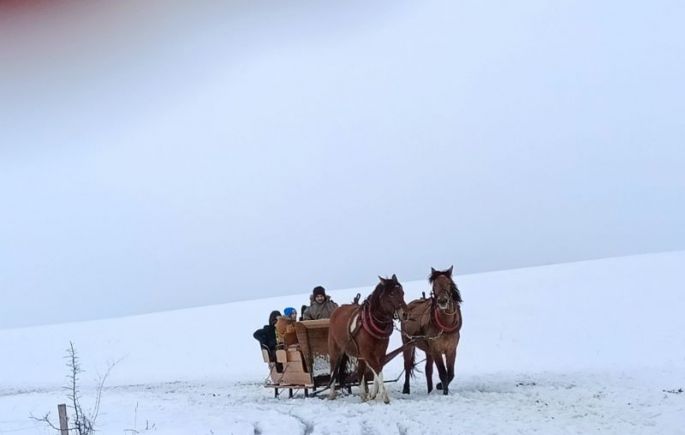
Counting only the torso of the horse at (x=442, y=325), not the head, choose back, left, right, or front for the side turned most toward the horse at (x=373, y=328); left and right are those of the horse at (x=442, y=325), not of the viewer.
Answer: right

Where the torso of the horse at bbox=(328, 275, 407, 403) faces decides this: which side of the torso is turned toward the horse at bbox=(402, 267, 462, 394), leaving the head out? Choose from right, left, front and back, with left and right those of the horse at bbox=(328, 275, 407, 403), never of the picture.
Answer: left

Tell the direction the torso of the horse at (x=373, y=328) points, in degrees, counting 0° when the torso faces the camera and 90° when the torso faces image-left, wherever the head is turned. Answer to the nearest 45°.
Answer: approximately 315°

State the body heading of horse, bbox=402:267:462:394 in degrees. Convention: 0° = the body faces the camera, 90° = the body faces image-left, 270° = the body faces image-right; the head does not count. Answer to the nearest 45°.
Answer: approximately 315°
